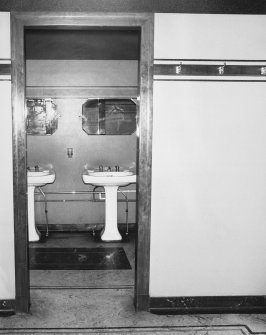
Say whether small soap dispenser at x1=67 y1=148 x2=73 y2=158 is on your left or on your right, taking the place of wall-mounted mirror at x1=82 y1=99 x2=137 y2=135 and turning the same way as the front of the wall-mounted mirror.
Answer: on your right

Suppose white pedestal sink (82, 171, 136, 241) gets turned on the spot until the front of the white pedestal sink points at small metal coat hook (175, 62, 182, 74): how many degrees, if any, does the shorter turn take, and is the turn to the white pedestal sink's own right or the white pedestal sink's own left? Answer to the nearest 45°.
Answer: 0° — it already faces it

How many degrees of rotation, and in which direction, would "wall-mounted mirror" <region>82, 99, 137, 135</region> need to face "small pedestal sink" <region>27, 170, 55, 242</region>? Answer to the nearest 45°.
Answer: approximately 45° to its right

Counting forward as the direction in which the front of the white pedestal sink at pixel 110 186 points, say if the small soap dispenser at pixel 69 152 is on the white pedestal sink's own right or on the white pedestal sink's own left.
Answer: on the white pedestal sink's own right

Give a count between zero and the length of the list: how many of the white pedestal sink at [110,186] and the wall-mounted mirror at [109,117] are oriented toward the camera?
2

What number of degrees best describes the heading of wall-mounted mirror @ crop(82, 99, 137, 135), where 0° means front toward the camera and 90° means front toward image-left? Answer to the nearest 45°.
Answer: approximately 0°

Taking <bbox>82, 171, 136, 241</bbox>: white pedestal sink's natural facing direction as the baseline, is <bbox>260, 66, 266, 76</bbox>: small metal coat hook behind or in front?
in front

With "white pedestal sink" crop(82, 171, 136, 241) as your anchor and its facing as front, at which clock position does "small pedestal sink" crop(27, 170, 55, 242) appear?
The small pedestal sink is roughly at 3 o'clock from the white pedestal sink.

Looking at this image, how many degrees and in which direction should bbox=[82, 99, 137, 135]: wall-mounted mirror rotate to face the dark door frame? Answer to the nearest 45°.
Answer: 0° — it already faces it
